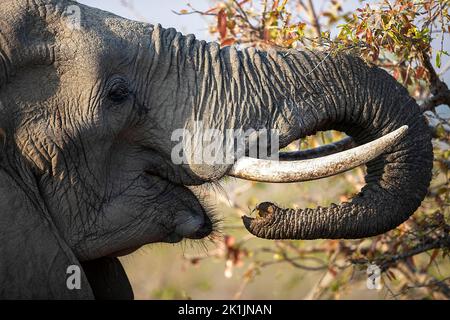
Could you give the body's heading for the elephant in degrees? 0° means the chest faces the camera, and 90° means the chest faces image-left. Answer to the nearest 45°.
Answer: approximately 270°

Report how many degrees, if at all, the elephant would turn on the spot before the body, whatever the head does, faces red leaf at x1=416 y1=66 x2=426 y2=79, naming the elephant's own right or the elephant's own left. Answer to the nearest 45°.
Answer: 0° — it already faces it
